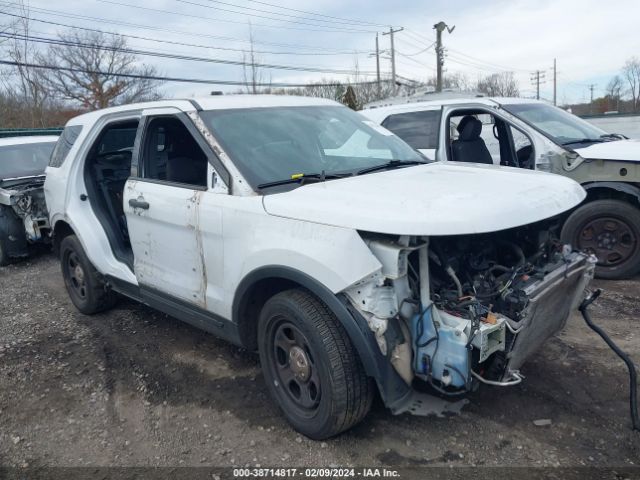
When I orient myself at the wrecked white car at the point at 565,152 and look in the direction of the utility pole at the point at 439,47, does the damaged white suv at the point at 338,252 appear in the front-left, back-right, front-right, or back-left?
back-left

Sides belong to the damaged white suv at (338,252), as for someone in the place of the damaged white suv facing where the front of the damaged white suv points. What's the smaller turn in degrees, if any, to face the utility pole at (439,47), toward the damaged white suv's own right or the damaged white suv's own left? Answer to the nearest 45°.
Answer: approximately 135° to the damaged white suv's own left

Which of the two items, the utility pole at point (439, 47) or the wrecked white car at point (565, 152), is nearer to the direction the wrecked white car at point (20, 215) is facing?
the wrecked white car

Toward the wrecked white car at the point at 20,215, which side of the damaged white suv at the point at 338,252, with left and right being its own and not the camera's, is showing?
back

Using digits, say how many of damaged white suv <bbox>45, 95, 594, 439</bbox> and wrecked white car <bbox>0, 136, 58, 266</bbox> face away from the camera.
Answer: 0

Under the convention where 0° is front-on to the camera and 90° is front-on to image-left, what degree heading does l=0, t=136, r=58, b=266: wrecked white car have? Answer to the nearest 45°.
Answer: approximately 315°

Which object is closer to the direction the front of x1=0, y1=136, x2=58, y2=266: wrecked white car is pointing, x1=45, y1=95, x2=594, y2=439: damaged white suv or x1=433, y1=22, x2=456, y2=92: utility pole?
the damaged white suv

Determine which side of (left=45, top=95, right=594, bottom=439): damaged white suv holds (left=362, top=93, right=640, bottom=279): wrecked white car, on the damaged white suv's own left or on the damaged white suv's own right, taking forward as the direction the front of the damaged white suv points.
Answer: on the damaged white suv's own left

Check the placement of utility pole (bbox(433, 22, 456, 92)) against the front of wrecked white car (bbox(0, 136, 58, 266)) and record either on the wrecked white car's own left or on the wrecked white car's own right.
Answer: on the wrecked white car's own left
